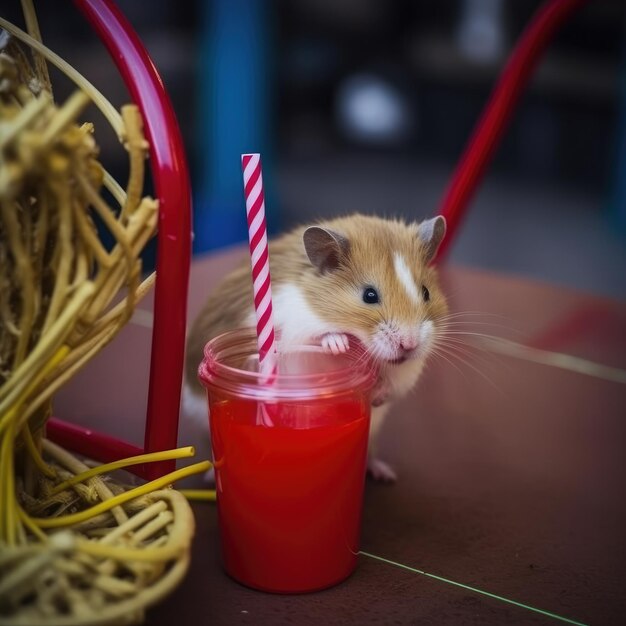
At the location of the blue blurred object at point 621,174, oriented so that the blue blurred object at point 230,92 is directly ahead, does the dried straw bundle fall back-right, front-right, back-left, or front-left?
front-left

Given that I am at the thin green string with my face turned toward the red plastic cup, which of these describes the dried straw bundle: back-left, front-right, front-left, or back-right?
front-left

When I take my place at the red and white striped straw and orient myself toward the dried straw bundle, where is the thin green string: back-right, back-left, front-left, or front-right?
back-left

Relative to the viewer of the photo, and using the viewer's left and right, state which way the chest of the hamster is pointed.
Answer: facing the viewer and to the right of the viewer

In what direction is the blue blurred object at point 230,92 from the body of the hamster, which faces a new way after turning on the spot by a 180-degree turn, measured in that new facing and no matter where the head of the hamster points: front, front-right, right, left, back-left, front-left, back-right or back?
front-right

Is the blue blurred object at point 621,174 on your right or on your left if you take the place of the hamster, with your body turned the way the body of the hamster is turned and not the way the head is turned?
on your left
